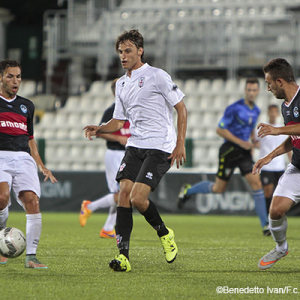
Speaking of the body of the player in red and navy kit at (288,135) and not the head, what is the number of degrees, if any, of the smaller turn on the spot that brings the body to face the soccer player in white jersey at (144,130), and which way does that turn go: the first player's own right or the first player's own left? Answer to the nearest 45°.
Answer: approximately 45° to the first player's own right

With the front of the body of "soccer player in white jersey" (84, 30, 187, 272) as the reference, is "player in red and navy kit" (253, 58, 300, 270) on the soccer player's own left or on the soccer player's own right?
on the soccer player's own left

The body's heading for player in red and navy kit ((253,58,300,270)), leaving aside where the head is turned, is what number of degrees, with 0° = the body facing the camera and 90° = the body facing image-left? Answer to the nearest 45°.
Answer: approximately 45°

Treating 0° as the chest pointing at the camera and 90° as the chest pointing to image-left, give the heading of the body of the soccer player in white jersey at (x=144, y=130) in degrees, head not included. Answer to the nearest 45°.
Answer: approximately 45°
